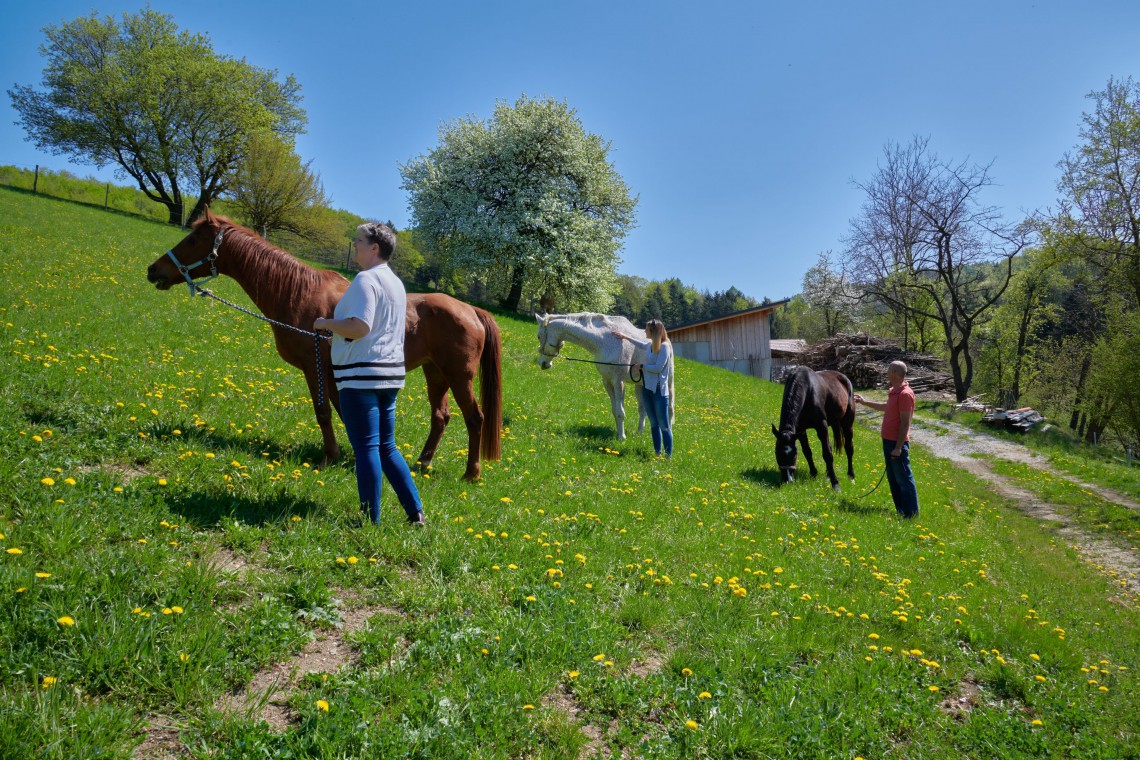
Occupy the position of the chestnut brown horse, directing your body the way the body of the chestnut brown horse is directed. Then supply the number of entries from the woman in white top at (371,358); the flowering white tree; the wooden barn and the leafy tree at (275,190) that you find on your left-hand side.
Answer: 1

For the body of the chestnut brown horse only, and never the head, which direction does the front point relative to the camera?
to the viewer's left

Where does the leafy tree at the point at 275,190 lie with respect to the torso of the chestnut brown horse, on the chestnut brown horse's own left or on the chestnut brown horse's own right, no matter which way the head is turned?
on the chestnut brown horse's own right

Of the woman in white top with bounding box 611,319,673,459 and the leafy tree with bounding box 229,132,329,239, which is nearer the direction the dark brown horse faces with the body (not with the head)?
the woman in white top

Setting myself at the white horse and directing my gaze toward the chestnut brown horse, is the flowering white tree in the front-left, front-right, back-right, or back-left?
back-right

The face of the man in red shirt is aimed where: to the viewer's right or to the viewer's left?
to the viewer's left

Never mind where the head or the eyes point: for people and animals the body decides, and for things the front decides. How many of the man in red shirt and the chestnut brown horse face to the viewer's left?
2

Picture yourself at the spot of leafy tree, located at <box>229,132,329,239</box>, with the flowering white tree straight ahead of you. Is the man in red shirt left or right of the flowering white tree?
right

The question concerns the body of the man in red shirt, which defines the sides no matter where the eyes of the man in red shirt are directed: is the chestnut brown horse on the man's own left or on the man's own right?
on the man's own left

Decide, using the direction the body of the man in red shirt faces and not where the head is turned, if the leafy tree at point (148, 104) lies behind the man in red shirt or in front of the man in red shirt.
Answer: in front

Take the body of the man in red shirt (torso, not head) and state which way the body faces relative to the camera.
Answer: to the viewer's left

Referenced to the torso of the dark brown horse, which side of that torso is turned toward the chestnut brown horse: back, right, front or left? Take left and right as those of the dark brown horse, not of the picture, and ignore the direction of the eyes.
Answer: front

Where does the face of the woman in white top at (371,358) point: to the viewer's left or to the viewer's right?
to the viewer's left

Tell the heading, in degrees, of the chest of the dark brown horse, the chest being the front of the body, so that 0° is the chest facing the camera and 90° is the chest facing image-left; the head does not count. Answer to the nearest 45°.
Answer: approximately 45°
